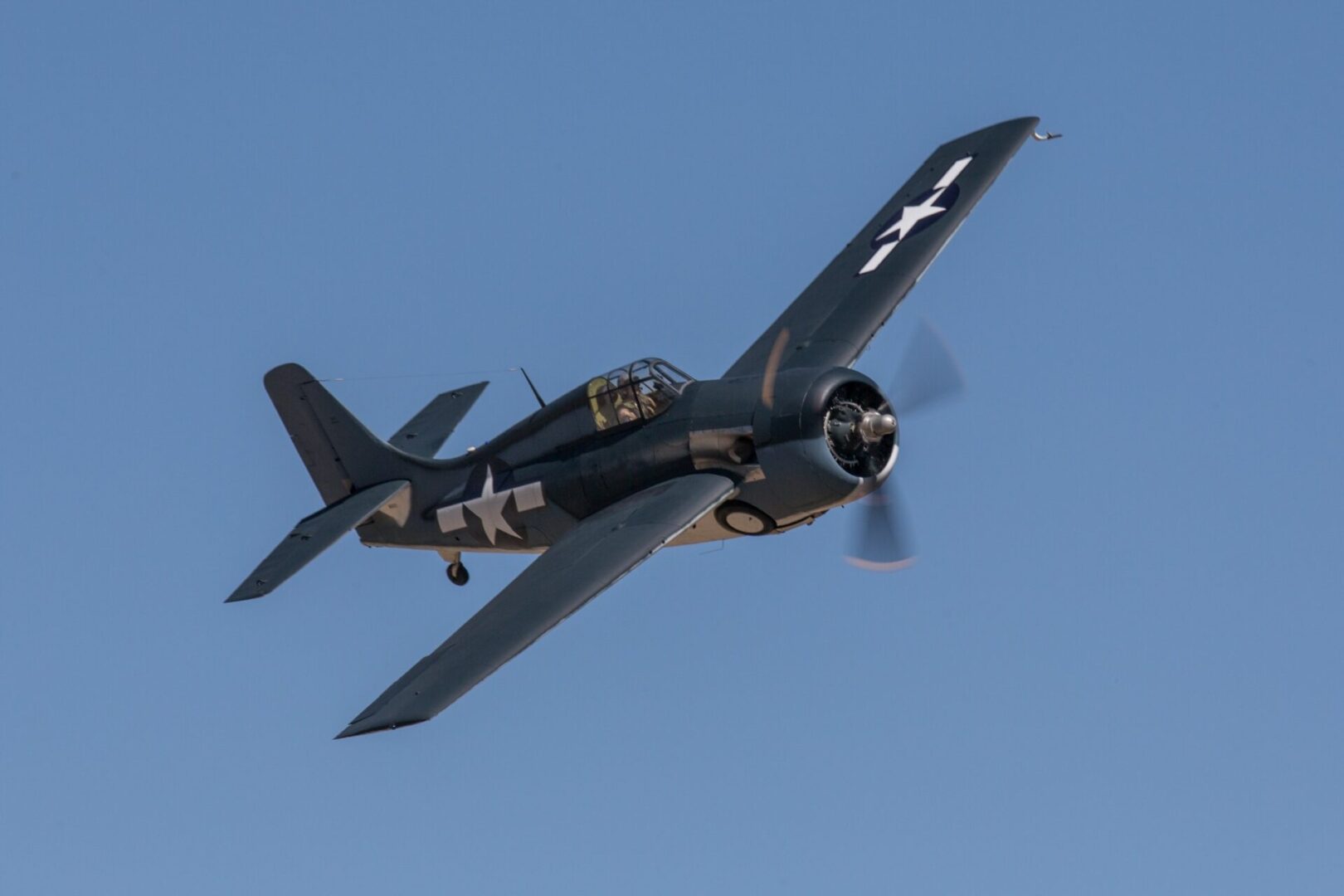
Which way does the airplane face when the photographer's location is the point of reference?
facing the viewer and to the right of the viewer
